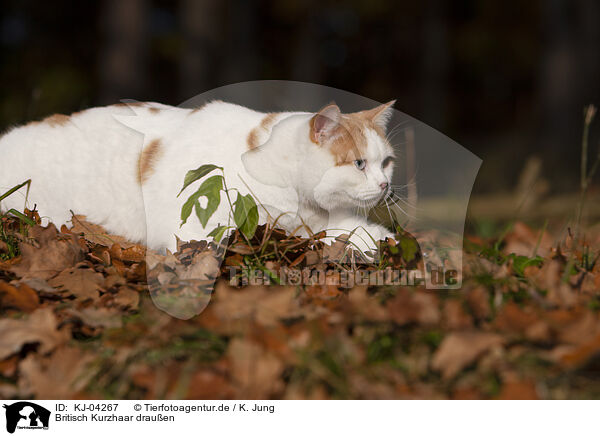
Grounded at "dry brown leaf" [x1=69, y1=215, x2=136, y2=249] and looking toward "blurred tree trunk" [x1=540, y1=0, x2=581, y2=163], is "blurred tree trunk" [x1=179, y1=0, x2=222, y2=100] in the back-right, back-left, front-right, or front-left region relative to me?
front-left

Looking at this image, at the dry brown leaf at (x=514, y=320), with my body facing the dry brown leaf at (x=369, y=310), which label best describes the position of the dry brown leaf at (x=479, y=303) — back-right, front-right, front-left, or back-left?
front-right

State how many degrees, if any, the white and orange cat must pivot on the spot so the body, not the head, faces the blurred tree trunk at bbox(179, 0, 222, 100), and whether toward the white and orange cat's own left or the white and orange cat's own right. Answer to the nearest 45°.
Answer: approximately 90° to the white and orange cat's own left

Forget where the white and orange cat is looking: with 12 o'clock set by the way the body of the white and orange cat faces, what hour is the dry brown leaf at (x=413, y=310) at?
The dry brown leaf is roughly at 2 o'clock from the white and orange cat.

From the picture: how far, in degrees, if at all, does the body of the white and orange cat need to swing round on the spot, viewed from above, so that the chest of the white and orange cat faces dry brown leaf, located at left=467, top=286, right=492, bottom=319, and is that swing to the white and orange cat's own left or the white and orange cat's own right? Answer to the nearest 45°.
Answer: approximately 45° to the white and orange cat's own right

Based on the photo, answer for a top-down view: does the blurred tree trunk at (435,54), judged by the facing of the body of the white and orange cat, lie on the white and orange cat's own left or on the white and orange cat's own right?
on the white and orange cat's own left

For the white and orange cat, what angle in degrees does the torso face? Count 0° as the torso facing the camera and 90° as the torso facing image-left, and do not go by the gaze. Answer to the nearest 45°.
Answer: approximately 270°
